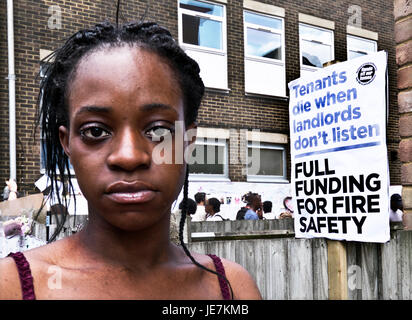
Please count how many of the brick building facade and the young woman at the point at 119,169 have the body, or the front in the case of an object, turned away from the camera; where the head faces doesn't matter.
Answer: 0

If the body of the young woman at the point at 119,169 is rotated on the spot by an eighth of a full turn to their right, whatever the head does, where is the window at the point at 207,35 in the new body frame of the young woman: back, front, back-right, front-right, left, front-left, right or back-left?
back-right

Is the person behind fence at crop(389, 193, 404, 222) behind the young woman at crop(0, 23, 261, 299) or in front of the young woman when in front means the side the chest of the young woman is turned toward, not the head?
behind

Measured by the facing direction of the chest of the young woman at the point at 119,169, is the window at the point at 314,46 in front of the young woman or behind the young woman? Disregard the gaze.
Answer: behind
